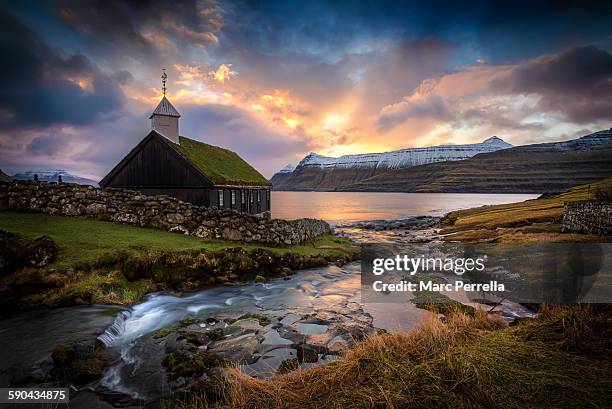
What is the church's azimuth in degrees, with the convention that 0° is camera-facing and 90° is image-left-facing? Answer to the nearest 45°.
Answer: approximately 45°

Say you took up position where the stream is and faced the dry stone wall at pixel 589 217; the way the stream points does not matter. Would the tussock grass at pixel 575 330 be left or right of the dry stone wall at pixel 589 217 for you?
right

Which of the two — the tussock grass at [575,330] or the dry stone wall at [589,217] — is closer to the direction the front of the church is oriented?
the tussock grass

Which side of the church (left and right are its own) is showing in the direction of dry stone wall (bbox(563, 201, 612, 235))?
left
